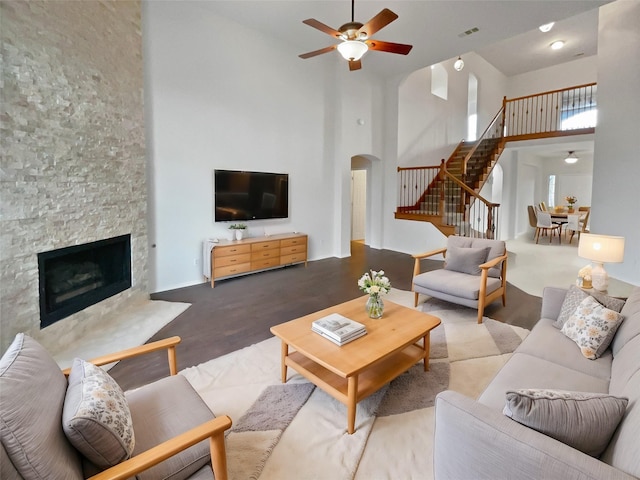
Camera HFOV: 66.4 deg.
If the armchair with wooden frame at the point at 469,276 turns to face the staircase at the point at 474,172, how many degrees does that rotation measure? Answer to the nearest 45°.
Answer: approximately 135° to its right

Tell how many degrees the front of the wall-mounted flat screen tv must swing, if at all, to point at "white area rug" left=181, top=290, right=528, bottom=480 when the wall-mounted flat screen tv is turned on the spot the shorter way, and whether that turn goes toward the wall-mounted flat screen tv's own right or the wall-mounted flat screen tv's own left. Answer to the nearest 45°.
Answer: approximately 45° to the wall-mounted flat screen tv's own right

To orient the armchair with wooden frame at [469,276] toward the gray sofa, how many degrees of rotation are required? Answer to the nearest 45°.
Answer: approximately 45° to its left

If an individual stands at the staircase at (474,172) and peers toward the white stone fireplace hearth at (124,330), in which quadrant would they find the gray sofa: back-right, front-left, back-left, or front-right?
front-left

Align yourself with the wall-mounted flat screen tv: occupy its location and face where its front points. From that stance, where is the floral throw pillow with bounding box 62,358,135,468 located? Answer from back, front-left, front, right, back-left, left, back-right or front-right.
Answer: front-right

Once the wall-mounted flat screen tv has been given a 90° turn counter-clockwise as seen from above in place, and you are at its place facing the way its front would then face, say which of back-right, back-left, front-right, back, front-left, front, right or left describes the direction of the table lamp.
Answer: right

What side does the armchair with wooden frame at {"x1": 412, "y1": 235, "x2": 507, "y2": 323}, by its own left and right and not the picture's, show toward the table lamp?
left

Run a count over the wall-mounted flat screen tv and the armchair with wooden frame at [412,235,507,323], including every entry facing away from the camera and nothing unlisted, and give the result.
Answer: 0

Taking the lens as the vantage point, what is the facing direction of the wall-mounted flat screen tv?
facing the viewer and to the right of the viewer

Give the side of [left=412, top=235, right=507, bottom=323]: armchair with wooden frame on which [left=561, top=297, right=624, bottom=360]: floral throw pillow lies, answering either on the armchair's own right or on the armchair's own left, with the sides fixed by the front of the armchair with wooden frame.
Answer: on the armchair's own left

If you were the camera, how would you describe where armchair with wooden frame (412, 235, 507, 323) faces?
facing the viewer and to the left of the viewer

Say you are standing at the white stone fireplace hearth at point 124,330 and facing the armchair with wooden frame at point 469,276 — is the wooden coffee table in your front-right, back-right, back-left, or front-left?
front-right

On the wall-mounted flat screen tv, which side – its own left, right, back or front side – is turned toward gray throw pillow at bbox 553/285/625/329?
front

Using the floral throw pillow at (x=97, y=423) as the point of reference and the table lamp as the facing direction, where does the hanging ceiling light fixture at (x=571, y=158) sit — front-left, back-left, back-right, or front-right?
front-left
